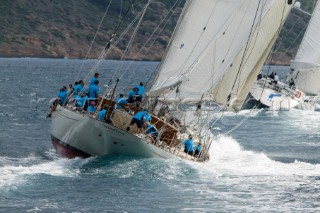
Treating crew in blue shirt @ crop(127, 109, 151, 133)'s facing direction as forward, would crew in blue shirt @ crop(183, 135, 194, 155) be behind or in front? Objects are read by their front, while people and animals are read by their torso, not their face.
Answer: in front
